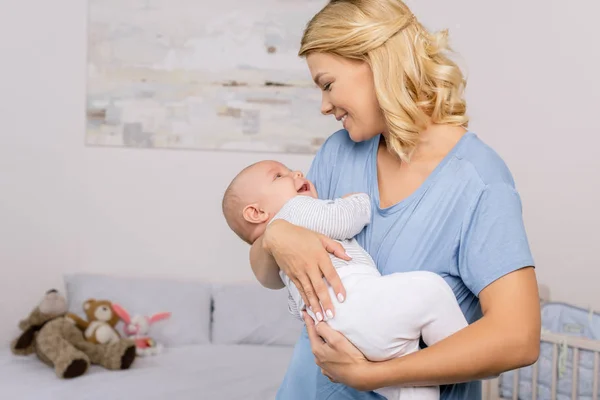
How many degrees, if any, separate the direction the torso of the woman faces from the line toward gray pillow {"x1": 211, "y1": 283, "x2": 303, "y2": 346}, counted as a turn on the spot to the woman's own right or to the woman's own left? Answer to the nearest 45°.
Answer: approximately 135° to the woman's own right

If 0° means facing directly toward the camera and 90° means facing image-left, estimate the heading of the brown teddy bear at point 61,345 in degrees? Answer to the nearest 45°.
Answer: approximately 315°

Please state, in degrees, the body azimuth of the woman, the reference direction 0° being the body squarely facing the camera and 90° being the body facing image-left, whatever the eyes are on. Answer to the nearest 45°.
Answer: approximately 45°

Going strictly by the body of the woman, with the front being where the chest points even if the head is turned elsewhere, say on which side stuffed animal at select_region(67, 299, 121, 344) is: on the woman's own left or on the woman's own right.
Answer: on the woman's own right

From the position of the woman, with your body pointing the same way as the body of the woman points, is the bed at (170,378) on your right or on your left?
on your right
